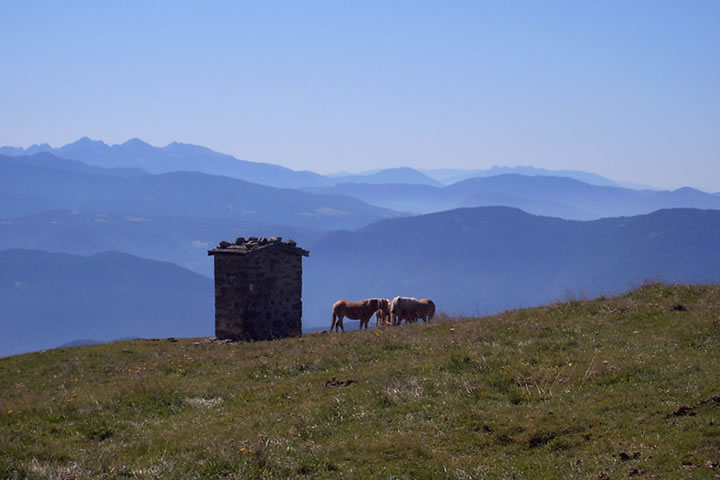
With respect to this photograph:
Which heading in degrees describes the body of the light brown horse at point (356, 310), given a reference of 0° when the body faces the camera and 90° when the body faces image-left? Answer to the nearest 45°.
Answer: approximately 270°

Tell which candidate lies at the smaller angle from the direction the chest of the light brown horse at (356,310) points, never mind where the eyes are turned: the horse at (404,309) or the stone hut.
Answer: the horse

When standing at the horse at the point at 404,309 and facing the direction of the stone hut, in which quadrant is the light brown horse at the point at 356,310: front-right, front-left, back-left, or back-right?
front-right

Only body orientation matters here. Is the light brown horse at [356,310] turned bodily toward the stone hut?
no

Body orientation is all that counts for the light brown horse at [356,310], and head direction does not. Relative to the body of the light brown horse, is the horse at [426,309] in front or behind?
in front

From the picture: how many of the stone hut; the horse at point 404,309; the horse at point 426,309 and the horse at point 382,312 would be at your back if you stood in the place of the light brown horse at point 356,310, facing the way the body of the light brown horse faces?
1

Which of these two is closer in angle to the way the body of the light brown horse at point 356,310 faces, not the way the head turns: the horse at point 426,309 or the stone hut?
the horse

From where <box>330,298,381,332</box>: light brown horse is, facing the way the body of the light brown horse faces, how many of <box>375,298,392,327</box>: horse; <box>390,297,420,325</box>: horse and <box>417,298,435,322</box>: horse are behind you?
0

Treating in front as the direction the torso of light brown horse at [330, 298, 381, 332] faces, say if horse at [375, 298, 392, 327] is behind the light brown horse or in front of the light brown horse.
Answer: in front

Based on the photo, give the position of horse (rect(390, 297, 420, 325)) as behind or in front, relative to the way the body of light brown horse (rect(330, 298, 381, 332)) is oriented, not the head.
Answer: in front
